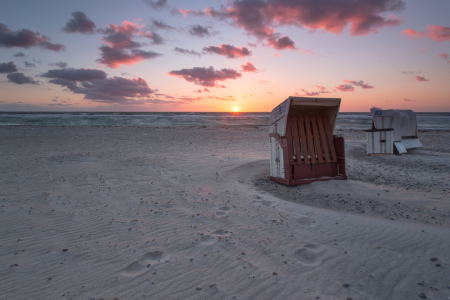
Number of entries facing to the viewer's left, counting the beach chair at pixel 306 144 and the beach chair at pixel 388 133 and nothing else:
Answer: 0

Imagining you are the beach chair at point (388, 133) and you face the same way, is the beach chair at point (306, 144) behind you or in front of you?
behind

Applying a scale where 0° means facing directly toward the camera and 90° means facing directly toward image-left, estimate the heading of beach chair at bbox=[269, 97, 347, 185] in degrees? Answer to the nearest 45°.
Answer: approximately 315°

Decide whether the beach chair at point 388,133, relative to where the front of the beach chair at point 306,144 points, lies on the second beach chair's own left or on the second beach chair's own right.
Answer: on the second beach chair's own left

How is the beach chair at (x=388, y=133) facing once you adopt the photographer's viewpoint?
facing away from the viewer and to the right of the viewer
